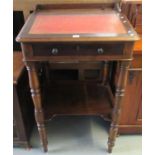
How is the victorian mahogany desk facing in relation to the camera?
toward the camera
